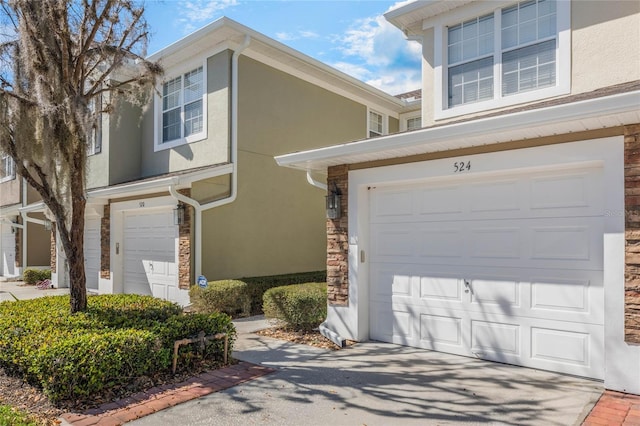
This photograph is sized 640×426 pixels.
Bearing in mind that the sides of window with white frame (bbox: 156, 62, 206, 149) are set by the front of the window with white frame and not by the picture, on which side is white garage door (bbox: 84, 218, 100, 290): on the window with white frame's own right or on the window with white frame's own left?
on the window with white frame's own right

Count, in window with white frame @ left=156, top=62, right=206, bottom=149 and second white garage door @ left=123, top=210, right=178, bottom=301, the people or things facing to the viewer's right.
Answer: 0

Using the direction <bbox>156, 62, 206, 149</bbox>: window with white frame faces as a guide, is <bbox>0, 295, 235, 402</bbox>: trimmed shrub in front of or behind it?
in front

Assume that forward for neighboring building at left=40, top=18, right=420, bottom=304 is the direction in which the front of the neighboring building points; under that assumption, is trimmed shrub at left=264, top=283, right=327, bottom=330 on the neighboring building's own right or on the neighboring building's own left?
on the neighboring building's own left

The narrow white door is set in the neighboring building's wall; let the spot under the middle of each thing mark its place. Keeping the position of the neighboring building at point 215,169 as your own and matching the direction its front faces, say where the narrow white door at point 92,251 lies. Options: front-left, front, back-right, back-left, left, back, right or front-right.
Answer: right

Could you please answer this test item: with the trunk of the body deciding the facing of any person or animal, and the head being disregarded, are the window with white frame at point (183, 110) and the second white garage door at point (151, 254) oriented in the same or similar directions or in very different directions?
same or similar directions

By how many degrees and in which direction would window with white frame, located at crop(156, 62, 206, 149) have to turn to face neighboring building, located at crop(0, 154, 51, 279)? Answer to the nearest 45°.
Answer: approximately 90° to its right

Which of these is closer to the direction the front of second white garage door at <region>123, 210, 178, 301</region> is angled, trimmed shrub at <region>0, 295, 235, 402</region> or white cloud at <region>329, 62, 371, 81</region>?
the trimmed shrub

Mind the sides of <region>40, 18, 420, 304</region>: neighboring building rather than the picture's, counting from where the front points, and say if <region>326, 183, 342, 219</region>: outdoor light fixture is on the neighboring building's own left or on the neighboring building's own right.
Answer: on the neighboring building's own left

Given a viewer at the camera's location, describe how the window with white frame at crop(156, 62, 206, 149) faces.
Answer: facing the viewer and to the left of the viewer
